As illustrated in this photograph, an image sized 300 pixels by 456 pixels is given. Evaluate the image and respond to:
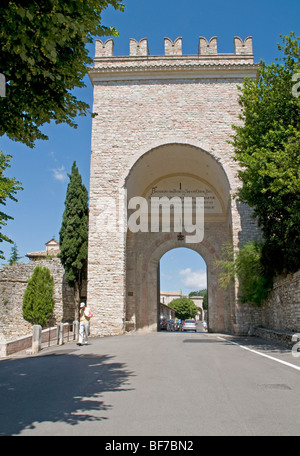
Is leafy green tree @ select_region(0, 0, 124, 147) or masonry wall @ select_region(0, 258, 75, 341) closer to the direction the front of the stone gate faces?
the leafy green tree

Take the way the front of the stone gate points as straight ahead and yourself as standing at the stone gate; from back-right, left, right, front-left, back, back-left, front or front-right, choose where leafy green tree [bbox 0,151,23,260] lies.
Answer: right

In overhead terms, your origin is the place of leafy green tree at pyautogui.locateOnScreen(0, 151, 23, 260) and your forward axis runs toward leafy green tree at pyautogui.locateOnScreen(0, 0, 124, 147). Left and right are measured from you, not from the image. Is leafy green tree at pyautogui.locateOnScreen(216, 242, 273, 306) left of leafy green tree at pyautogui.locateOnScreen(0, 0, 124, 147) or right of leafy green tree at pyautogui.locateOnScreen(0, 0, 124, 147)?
left

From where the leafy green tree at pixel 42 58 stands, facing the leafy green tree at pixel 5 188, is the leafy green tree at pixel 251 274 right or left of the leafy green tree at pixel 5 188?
right

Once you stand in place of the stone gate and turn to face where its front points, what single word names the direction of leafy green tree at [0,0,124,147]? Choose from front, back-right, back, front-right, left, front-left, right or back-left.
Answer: front

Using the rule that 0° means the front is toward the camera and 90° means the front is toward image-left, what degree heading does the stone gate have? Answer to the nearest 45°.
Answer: approximately 0°

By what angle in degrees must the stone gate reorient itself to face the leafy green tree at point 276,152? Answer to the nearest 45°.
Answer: approximately 45° to its left
